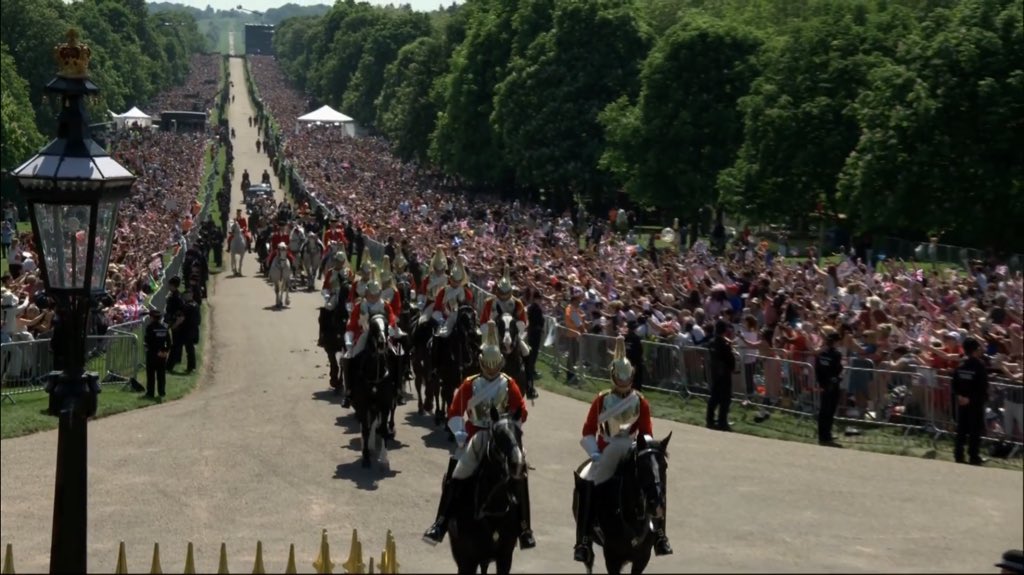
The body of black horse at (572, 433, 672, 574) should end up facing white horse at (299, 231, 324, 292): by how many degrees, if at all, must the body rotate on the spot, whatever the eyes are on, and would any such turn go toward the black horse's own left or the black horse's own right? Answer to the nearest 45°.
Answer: approximately 135° to the black horse's own left

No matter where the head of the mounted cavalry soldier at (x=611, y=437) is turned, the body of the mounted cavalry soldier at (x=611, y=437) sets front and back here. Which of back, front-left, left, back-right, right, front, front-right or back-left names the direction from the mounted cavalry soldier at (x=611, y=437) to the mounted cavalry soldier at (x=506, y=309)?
back

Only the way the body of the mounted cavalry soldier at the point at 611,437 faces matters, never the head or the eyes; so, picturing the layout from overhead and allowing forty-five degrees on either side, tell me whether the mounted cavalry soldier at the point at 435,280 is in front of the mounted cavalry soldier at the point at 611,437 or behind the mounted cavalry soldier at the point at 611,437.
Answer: behind

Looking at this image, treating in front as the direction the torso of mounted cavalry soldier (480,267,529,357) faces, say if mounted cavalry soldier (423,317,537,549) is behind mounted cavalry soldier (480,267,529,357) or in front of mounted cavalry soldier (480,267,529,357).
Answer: in front

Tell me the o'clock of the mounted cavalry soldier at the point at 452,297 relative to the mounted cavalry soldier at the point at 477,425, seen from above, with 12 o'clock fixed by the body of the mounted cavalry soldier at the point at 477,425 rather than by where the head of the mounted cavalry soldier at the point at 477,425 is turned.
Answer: the mounted cavalry soldier at the point at 452,297 is roughly at 6 o'clock from the mounted cavalry soldier at the point at 477,425.

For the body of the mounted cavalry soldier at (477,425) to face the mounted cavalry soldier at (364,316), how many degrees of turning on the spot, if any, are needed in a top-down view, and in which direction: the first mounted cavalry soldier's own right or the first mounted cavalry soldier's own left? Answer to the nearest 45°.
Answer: approximately 180°

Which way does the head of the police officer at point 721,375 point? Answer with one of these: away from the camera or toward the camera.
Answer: away from the camera

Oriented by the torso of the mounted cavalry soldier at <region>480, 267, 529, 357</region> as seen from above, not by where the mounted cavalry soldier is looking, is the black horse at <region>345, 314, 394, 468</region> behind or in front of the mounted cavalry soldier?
in front

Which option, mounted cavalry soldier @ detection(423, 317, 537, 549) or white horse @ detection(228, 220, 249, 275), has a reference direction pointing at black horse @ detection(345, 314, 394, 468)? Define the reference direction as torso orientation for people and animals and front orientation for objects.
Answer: the white horse
